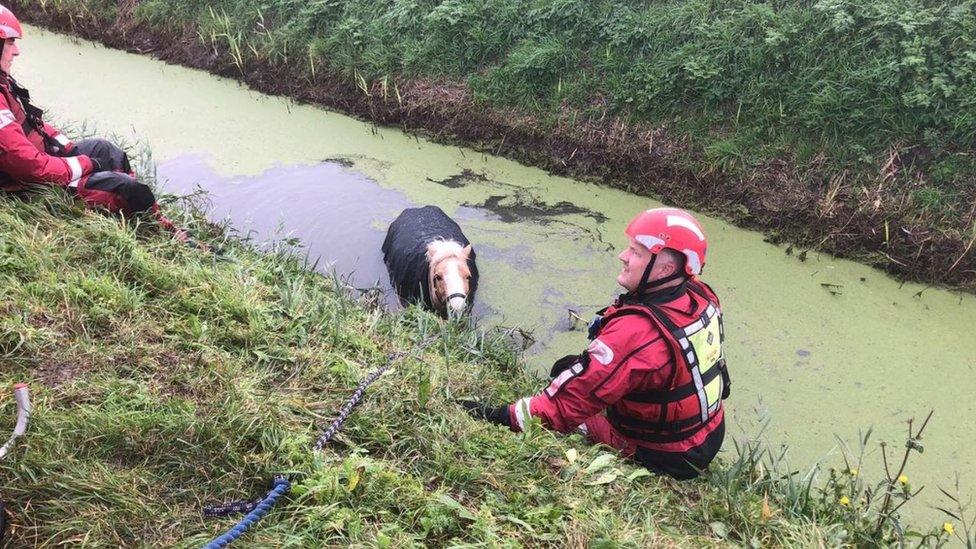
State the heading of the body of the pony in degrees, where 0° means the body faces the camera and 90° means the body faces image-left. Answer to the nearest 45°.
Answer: approximately 315°

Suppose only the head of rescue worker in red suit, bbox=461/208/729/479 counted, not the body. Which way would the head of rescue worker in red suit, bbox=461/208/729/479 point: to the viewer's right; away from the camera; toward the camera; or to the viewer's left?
to the viewer's left

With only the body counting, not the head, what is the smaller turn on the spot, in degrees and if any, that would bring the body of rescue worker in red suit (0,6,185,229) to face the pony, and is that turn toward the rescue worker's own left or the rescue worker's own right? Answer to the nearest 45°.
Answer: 0° — they already face it

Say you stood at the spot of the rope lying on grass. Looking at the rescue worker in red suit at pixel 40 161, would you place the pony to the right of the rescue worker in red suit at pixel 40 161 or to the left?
right

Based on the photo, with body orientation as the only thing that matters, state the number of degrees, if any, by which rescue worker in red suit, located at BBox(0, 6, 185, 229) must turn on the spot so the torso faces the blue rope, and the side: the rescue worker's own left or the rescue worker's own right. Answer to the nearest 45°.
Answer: approximately 90° to the rescue worker's own right

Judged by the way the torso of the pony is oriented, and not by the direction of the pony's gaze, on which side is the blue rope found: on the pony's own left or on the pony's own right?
on the pony's own right

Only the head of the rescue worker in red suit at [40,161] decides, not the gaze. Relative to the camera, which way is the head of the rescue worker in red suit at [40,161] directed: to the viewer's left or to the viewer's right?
to the viewer's right

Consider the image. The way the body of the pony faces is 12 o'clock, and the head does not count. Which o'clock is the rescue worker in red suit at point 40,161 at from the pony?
The rescue worker in red suit is roughly at 4 o'clock from the pony.

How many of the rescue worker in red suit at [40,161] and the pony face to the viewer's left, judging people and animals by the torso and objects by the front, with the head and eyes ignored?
0

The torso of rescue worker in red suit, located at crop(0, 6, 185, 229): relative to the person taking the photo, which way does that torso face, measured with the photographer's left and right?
facing to the right of the viewer

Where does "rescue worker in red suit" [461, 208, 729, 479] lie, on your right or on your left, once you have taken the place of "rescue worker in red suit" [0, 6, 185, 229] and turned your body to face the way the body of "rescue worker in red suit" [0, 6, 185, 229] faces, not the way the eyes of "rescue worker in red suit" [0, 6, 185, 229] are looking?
on your right

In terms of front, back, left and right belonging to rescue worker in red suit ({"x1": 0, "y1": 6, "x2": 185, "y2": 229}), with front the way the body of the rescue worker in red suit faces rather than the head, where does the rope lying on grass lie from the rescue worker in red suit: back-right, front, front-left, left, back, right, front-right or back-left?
right

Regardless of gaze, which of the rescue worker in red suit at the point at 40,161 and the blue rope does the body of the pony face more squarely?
the blue rope

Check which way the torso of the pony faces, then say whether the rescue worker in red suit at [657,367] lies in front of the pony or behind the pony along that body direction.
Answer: in front
